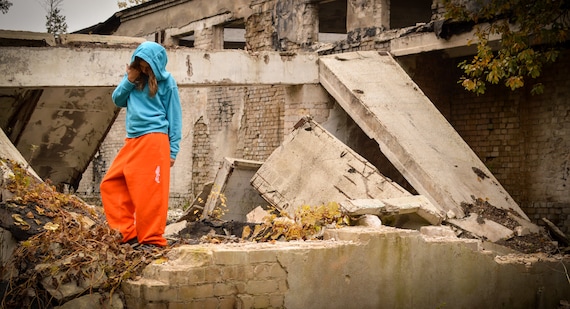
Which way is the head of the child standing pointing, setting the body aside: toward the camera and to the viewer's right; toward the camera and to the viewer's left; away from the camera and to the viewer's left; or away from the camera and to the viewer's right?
toward the camera and to the viewer's left

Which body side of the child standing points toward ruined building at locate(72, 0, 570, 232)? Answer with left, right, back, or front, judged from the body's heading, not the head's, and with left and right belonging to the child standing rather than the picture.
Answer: back

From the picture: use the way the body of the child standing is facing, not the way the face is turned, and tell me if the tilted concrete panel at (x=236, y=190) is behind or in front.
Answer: behind

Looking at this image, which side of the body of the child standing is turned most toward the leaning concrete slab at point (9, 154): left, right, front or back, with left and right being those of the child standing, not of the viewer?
right

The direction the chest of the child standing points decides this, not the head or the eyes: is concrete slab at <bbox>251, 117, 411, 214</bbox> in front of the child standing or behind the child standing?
behind

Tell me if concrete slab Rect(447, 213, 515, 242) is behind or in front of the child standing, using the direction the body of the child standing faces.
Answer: behind

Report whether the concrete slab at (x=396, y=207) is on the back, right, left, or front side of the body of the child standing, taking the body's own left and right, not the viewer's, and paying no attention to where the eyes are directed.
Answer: left
